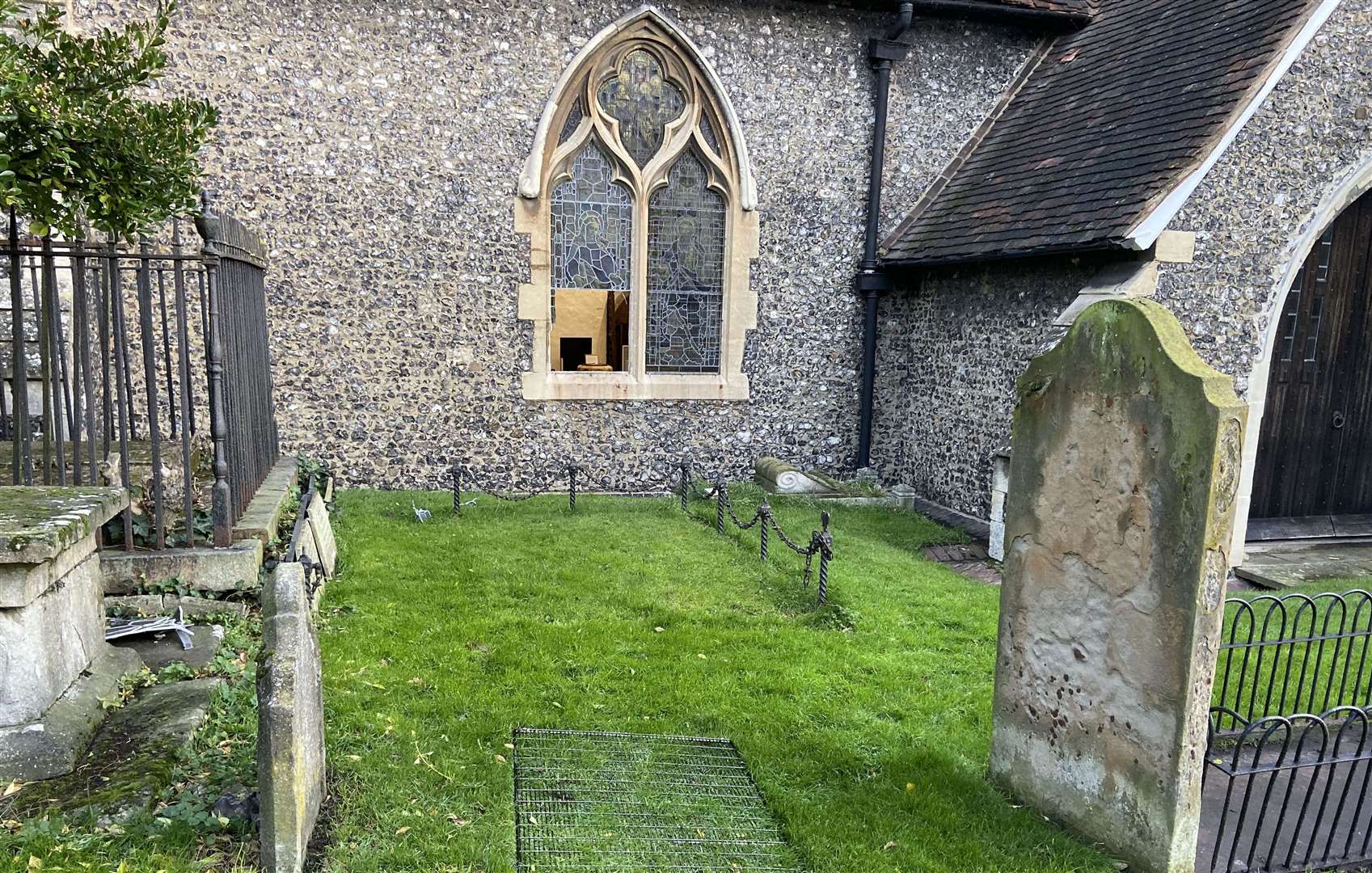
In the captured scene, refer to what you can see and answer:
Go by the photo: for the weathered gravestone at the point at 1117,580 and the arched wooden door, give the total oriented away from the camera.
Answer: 0

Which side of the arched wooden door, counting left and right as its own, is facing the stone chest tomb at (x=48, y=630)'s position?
front

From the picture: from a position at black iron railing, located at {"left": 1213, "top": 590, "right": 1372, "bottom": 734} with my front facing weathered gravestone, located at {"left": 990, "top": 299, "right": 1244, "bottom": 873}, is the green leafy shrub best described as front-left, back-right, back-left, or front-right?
front-right

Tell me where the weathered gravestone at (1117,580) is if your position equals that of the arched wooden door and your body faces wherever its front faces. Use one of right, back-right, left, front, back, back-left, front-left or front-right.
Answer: front

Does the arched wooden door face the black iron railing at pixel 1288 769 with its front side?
yes

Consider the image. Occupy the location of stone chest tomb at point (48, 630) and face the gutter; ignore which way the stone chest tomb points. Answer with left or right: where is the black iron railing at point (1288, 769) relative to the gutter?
right

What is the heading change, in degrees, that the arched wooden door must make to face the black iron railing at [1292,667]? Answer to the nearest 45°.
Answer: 0° — it already faces it

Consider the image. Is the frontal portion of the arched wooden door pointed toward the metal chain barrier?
no

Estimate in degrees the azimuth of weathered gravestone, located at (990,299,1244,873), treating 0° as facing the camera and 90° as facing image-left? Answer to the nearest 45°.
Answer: approximately 45°

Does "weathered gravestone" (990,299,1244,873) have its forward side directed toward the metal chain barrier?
no

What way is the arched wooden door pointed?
toward the camera

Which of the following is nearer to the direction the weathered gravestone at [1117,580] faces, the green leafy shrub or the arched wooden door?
the green leafy shrub

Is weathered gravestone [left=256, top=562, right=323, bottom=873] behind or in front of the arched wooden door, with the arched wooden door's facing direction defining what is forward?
in front

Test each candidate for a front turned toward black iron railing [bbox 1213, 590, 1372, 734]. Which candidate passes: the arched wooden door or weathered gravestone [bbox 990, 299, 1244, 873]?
the arched wooden door

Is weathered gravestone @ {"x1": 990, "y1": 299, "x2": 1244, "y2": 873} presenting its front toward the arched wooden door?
no
